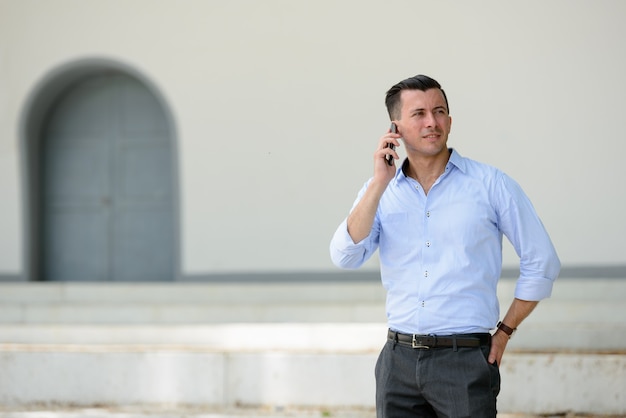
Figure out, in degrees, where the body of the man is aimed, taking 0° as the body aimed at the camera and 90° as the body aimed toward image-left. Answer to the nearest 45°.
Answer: approximately 0°

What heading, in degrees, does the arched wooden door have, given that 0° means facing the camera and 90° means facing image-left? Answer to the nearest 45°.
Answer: approximately 0°

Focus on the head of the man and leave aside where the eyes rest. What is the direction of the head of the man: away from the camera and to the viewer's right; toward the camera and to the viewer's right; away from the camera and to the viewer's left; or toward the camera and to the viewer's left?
toward the camera and to the viewer's right

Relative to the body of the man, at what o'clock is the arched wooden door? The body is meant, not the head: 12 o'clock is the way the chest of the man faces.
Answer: The arched wooden door is roughly at 5 o'clock from the man.

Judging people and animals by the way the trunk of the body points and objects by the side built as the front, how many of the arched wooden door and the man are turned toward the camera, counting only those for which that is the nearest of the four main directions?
2

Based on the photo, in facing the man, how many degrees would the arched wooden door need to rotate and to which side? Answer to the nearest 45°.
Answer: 0° — it already faces them
